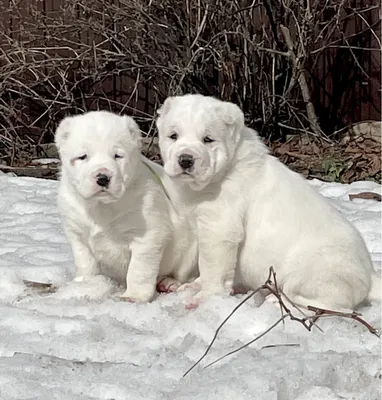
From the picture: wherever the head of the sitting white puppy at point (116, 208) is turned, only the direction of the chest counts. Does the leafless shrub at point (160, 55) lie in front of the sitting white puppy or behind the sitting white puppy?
behind

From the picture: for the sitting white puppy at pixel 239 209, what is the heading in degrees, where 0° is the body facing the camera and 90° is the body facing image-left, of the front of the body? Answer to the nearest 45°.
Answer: approximately 90°

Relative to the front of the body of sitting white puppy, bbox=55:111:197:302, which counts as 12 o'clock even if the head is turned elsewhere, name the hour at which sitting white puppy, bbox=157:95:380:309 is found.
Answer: sitting white puppy, bbox=157:95:380:309 is roughly at 8 o'clock from sitting white puppy, bbox=55:111:197:302.

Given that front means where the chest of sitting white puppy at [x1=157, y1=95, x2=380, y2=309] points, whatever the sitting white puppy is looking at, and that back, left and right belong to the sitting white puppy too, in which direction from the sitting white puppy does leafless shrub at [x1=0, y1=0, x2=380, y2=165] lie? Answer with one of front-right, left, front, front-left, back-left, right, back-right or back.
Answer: right

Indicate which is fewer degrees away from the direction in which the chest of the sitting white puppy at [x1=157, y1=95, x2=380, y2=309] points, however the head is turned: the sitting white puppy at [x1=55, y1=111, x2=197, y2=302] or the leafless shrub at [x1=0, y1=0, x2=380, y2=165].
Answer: the sitting white puppy
